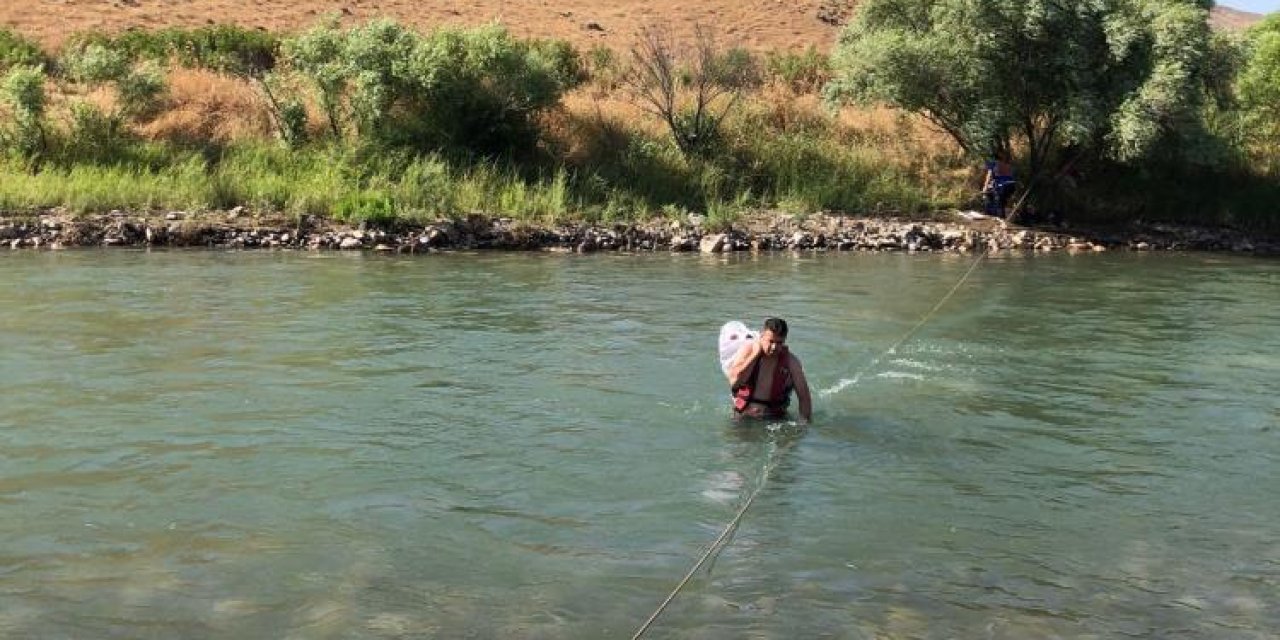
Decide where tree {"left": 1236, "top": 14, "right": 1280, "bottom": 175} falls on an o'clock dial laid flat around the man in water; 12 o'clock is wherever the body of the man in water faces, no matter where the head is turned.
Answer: The tree is roughly at 7 o'clock from the man in water.

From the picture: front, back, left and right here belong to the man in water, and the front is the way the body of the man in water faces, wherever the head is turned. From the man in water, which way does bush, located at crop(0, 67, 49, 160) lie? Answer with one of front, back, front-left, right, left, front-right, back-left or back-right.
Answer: back-right

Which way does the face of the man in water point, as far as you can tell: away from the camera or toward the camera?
toward the camera

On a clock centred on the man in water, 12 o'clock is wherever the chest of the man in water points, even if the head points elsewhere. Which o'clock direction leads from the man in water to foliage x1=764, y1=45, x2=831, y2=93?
The foliage is roughly at 6 o'clock from the man in water.

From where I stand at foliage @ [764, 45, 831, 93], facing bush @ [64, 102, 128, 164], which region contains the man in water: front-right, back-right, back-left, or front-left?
front-left

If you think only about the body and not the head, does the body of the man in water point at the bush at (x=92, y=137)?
no

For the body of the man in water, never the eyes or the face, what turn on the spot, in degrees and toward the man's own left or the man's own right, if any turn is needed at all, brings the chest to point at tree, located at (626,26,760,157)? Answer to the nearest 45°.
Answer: approximately 180°

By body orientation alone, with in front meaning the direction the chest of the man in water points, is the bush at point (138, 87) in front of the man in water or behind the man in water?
behind

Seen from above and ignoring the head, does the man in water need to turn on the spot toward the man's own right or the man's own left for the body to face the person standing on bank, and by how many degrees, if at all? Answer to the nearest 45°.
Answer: approximately 180°

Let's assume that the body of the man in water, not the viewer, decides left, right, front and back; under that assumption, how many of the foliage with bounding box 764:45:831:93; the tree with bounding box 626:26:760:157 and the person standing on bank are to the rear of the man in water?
3

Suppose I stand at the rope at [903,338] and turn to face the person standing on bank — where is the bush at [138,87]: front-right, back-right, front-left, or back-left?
front-left

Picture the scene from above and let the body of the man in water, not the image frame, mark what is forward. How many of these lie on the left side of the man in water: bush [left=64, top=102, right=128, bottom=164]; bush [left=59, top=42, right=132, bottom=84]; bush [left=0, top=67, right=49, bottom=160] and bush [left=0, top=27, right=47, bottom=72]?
0

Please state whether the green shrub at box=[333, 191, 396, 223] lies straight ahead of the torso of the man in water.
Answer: no

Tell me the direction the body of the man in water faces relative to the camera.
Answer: toward the camera
